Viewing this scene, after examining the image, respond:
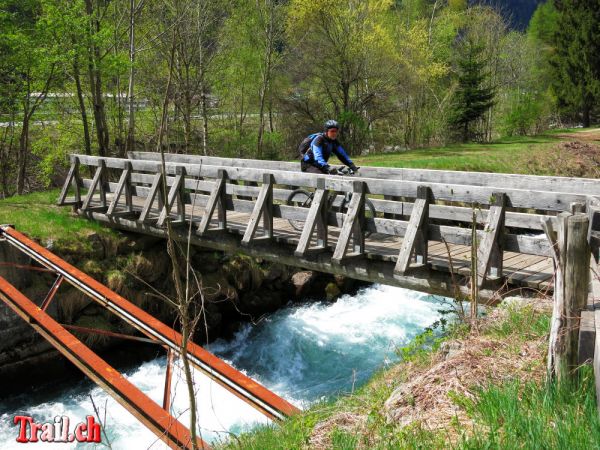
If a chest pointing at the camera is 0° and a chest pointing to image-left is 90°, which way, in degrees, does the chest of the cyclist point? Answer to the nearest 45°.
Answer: approximately 315°

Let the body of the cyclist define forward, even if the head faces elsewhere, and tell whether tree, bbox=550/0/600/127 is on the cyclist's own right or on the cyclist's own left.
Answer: on the cyclist's own left

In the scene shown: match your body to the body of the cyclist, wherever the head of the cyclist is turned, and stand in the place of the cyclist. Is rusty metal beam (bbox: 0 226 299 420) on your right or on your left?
on your right

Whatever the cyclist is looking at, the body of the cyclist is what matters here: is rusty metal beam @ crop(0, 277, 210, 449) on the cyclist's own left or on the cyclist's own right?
on the cyclist's own right
